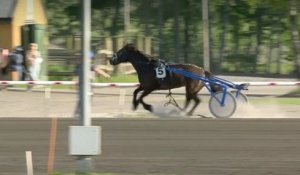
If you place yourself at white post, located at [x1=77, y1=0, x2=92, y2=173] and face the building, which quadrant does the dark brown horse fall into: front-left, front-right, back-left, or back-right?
front-right

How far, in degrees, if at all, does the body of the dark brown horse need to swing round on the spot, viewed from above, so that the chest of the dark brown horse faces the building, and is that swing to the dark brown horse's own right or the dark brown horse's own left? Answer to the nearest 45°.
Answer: approximately 45° to the dark brown horse's own right

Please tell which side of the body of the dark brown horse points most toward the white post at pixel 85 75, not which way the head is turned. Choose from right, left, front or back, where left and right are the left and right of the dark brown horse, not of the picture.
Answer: left

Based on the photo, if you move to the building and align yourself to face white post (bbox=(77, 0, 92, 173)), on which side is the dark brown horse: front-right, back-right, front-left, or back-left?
front-left

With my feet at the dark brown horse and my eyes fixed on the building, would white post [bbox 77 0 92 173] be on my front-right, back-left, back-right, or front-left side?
back-left

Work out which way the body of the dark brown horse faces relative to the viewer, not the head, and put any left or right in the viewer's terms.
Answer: facing to the left of the viewer

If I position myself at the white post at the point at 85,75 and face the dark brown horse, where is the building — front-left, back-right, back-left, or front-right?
front-left
